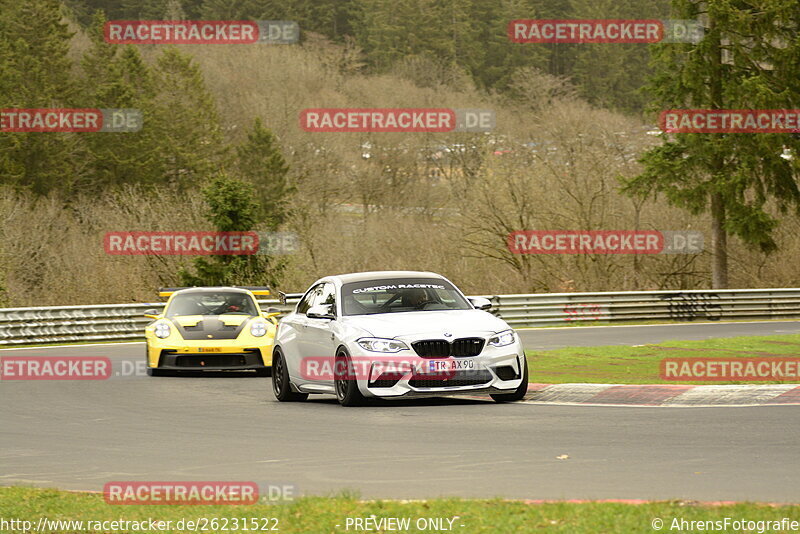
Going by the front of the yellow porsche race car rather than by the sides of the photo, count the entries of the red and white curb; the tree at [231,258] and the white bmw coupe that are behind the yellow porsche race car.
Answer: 1

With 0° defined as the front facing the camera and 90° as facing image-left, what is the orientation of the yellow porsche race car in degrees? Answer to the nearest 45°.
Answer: approximately 0°

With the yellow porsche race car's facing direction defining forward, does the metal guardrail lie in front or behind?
behind

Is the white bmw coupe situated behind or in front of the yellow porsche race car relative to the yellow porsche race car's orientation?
in front

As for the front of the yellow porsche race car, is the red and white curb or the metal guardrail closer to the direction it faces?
the red and white curb

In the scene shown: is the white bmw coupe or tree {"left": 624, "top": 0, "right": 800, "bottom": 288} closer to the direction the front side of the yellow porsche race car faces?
the white bmw coupe

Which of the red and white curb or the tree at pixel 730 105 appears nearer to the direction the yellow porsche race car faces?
the red and white curb

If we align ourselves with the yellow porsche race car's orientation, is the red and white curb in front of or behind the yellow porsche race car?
in front

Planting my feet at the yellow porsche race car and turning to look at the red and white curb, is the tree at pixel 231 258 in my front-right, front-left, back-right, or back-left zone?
back-left

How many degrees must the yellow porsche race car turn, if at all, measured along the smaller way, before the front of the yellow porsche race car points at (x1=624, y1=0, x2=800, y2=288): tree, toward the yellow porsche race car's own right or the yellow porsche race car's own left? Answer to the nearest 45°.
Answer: approximately 135° to the yellow porsche race car's own left

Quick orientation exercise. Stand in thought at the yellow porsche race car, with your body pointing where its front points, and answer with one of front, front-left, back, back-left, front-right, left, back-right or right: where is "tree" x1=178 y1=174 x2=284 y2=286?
back
